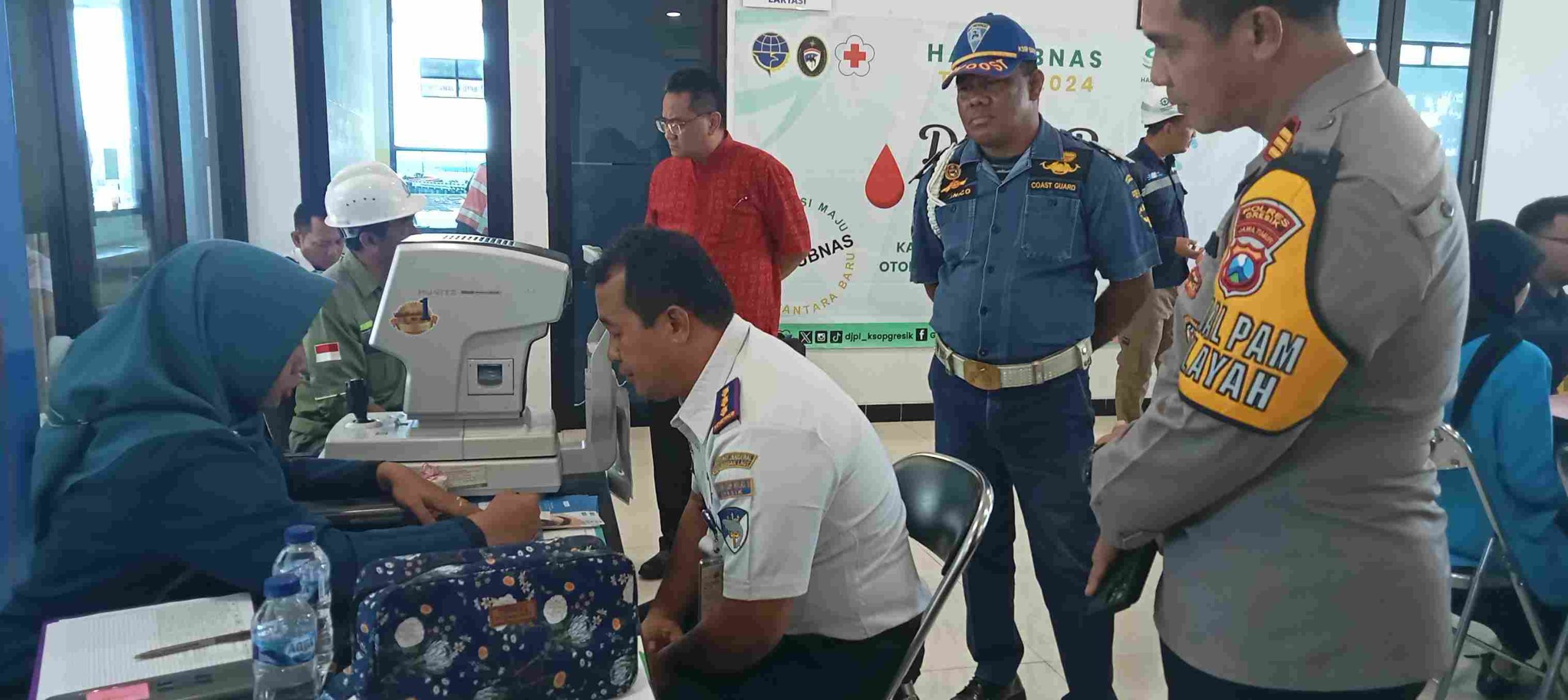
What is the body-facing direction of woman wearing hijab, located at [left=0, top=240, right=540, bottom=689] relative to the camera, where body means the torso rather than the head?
to the viewer's right

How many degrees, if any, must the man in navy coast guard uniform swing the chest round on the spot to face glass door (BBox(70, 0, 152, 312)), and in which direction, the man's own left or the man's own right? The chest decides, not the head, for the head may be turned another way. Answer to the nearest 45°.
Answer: approximately 45° to the man's own right

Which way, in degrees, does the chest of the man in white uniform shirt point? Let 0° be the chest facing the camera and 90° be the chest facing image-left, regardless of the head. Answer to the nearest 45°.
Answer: approximately 90°

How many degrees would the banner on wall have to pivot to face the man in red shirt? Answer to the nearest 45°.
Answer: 0° — it already faces them

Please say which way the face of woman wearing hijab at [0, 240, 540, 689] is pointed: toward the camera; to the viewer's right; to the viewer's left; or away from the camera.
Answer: to the viewer's right

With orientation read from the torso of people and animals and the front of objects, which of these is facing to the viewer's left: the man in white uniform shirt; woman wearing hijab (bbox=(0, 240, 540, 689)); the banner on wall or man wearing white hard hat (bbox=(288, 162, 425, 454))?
the man in white uniform shirt

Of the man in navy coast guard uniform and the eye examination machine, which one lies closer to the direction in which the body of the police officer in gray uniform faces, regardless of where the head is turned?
the eye examination machine

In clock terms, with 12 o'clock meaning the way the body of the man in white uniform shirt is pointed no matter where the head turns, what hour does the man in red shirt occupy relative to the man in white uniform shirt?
The man in red shirt is roughly at 3 o'clock from the man in white uniform shirt.
